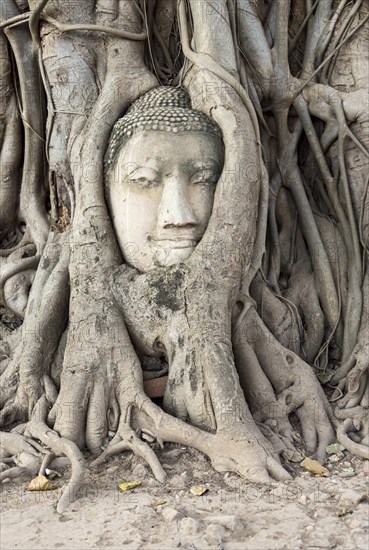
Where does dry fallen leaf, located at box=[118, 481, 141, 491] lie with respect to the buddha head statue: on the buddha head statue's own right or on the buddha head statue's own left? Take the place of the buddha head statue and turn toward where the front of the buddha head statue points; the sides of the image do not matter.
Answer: on the buddha head statue's own right

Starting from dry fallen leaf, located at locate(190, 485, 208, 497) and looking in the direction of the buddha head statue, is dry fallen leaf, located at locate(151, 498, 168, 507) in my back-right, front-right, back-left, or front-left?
back-left

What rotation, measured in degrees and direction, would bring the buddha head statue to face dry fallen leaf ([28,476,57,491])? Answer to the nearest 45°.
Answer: approximately 90° to its right

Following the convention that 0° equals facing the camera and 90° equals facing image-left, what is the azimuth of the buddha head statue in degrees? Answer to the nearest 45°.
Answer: approximately 315°

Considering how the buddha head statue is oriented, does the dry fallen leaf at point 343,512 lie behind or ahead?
ahead

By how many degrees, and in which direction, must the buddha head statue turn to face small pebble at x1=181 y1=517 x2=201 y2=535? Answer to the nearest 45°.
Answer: approximately 45° to its right

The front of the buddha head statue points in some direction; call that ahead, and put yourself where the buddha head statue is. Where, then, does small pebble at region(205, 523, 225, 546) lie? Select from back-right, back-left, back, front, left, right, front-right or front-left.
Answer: front-right

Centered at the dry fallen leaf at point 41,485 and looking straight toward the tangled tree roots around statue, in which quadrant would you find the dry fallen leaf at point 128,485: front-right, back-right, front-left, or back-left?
front-right

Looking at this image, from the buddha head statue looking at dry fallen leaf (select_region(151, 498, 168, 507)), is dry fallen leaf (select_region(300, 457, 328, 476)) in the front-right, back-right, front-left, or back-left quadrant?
front-left
